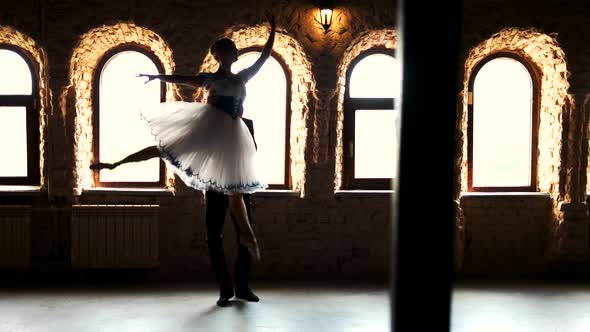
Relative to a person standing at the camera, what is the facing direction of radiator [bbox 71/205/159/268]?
facing the viewer

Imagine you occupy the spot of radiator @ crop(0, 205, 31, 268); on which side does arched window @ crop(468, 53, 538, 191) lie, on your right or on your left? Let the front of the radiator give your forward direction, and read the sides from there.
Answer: on your left

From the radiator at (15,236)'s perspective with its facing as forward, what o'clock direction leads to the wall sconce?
The wall sconce is roughly at 10 o'clock from the radiator.

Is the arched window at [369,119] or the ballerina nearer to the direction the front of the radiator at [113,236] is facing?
the ballerina

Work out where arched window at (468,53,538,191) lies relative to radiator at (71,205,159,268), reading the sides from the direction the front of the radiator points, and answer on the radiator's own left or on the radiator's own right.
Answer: on the radiator's own left

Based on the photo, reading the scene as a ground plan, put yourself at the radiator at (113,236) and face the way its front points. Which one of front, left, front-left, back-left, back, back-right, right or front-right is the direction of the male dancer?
front-left

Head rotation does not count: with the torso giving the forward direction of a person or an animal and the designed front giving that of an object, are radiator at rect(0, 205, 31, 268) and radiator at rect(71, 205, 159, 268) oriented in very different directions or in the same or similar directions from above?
same or similar directions

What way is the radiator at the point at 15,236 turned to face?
toward the camera

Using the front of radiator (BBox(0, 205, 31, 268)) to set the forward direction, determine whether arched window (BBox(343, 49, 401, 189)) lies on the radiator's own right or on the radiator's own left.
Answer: on the radiator's own left

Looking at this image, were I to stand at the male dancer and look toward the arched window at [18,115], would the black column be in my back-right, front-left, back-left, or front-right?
back-left

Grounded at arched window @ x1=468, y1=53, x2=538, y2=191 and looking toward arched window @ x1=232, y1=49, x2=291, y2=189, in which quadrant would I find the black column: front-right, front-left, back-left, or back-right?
front-left

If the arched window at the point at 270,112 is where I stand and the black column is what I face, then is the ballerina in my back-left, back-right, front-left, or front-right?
front-right

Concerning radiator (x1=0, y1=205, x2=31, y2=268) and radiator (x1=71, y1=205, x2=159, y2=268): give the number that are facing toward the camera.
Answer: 2
